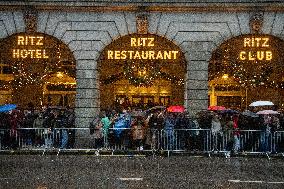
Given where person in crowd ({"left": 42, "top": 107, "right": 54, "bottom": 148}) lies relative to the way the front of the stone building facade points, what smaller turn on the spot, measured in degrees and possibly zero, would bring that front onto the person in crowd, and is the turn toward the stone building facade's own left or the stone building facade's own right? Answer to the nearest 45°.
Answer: approximately 45° to the stone building facade's own right

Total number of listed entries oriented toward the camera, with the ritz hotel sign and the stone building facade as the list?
2

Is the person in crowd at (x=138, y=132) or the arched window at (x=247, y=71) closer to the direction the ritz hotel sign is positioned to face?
the person in crowd

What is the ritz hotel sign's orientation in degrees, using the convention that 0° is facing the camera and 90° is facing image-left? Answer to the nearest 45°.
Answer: approximately 0°

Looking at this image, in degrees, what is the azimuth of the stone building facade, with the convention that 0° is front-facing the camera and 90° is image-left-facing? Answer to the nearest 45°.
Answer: approximately 0°

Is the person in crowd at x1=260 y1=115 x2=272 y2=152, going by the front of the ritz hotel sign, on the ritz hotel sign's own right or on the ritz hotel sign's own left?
on the ritz hotel sign's own left

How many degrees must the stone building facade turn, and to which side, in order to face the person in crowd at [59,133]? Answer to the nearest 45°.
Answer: approximately 45° to its right

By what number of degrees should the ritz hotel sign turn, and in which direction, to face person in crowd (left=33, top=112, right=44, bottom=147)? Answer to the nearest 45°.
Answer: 0° — it already faces them
